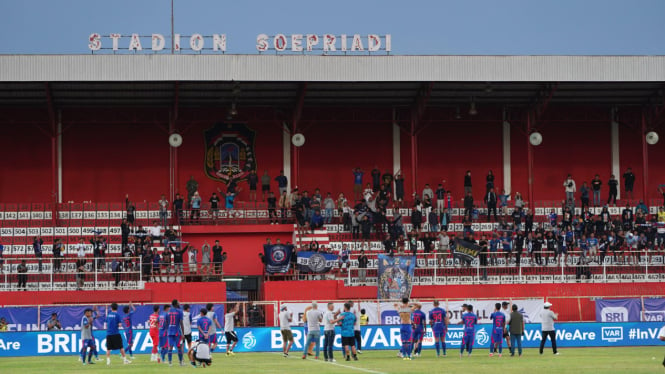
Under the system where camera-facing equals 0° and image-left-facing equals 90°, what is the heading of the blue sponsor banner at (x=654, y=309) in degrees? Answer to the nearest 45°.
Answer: approximately 0°

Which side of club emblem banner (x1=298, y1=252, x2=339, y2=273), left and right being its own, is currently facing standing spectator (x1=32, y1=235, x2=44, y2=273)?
right

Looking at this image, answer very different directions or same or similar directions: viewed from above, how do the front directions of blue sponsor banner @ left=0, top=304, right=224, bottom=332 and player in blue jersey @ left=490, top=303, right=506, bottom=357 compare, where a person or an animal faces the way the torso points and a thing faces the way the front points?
very different directions

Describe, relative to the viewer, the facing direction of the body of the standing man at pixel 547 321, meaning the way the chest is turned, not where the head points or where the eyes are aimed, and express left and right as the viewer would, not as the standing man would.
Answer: facing away from the viewer

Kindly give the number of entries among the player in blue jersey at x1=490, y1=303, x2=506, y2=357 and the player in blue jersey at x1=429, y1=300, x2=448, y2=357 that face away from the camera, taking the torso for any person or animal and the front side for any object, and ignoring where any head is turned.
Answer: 2

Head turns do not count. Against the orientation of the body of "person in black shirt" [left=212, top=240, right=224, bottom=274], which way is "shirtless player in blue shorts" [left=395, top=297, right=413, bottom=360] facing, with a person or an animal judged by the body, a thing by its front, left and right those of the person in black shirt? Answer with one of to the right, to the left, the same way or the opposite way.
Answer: the opposite way

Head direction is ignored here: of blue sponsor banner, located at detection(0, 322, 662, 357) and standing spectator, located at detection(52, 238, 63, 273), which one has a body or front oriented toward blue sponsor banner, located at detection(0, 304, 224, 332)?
the standing spectator

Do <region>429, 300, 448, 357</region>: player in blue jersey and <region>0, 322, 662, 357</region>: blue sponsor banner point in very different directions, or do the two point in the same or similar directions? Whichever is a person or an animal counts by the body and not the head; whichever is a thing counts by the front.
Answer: very different directions
